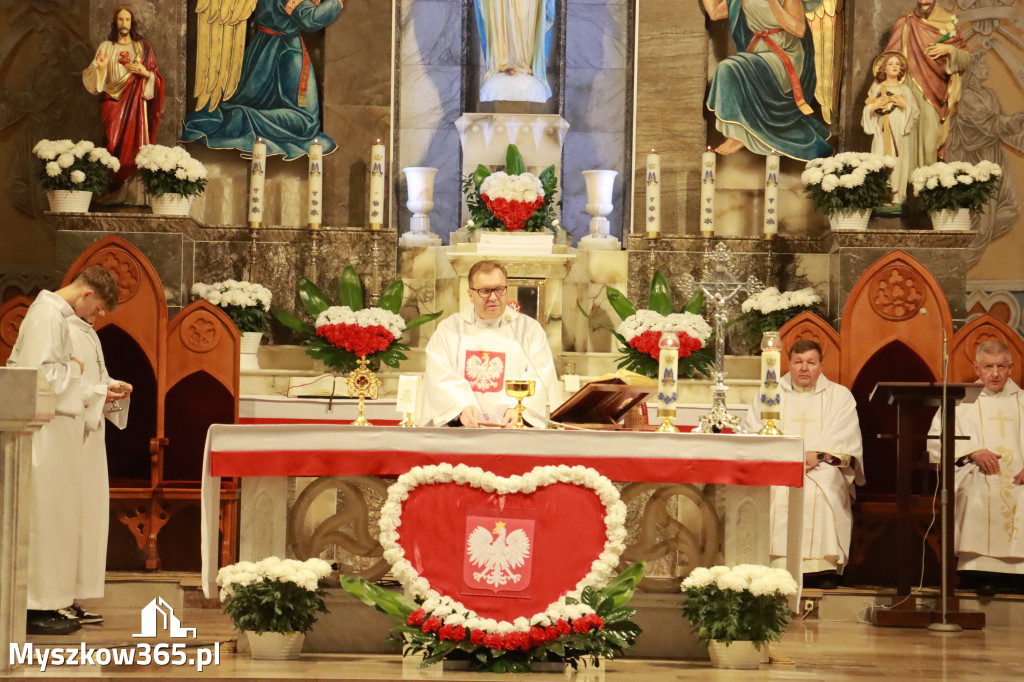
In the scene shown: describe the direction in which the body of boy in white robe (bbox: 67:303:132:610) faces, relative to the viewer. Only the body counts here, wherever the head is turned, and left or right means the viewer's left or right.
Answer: facing to the right of the viewer

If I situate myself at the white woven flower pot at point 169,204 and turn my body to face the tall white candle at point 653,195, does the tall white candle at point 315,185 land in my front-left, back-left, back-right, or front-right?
front-left

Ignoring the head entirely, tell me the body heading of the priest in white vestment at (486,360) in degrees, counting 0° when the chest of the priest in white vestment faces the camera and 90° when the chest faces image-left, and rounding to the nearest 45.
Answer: approximately 0°

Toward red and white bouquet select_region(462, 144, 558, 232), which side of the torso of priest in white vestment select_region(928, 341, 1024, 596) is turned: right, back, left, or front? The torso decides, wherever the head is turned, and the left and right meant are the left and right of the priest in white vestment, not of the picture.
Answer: right

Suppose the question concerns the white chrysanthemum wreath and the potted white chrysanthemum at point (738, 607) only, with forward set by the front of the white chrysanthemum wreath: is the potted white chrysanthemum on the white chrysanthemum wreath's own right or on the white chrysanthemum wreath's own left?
on the white chrysanthemum wreath's own left

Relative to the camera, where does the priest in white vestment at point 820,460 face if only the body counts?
toward the camera

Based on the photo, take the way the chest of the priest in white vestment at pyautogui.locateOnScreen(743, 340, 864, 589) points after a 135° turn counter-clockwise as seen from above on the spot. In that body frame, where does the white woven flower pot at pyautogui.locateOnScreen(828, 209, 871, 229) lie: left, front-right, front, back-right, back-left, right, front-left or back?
front-left

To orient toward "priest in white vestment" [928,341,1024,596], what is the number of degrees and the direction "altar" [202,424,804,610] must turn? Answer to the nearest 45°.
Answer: approximately 135° to its left

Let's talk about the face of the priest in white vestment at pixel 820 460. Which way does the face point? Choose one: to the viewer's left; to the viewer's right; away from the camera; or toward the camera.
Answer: toward the camera

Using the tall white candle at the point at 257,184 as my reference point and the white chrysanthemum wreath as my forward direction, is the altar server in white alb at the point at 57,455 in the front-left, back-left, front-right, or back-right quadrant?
front-right

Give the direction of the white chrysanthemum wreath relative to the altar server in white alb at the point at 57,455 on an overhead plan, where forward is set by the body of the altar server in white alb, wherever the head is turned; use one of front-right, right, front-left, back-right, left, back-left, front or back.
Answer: front-right

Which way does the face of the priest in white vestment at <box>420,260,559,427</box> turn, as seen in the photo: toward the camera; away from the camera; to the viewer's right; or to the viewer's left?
toward the camera

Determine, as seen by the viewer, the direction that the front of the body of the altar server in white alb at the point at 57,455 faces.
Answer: to the viewer's right

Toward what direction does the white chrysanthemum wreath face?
toward the camera

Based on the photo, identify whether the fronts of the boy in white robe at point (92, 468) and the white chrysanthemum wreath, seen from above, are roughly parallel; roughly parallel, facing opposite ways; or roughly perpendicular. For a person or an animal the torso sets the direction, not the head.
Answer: roughly perpendicular

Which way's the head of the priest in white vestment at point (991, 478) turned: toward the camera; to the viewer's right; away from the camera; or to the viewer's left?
toward the camera
